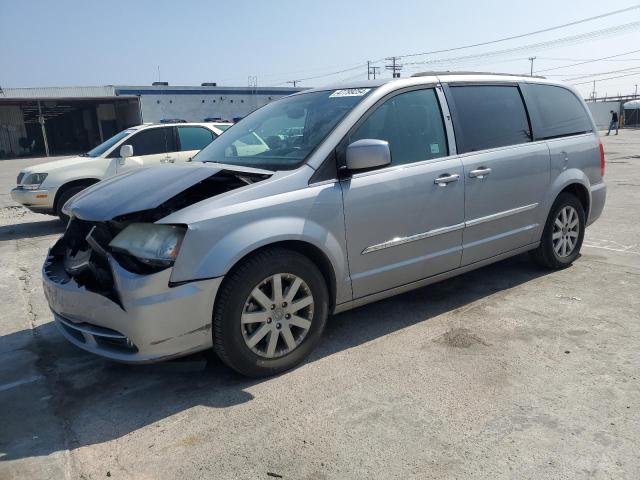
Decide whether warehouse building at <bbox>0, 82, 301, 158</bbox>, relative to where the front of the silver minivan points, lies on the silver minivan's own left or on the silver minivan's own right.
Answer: on the silver minivan's own right

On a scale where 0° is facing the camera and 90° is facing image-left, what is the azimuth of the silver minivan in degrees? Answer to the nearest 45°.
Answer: approximately 45°

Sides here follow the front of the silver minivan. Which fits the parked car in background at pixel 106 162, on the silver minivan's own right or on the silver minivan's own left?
on the silver minivan's own right
